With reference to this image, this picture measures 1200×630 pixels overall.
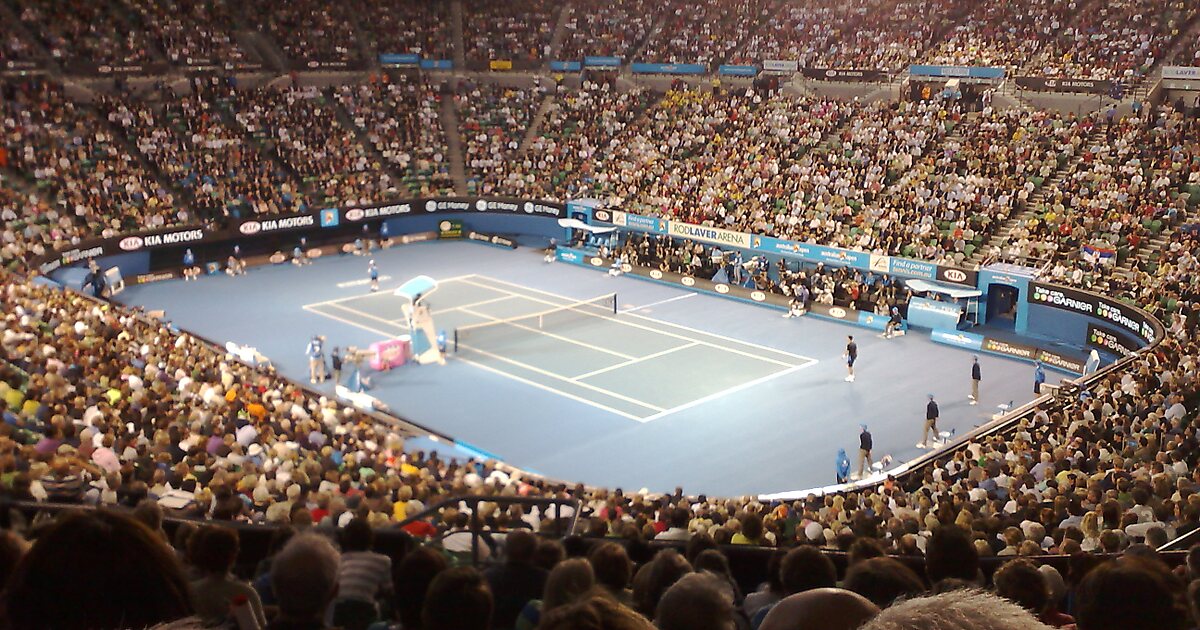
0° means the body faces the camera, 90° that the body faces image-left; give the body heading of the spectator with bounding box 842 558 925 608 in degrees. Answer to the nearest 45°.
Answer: approximately 180°

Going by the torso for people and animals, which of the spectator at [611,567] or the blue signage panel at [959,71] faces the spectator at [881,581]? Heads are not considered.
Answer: the blue signage panel

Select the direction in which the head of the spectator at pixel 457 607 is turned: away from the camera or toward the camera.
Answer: away from the camera

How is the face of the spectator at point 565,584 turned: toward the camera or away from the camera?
away from the camera

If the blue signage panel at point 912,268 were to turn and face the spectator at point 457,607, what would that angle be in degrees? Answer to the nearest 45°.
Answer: approximately 45° to its left

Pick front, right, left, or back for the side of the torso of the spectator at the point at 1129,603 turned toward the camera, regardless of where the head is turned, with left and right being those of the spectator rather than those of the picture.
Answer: back

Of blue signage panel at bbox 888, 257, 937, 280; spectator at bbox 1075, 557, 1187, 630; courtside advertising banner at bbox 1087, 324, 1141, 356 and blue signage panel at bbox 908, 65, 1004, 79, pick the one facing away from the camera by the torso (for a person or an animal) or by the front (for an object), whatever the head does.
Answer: the spectator

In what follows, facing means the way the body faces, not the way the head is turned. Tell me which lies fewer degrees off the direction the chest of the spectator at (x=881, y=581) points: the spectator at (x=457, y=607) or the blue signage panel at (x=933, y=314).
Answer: the blue signage panel

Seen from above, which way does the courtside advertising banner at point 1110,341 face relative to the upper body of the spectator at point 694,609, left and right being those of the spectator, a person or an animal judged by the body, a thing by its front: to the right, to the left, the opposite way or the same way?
to the left

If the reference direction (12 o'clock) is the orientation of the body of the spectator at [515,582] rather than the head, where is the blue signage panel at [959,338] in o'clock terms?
The blue signage panel is roughly at 1 o'clock from the spectator.

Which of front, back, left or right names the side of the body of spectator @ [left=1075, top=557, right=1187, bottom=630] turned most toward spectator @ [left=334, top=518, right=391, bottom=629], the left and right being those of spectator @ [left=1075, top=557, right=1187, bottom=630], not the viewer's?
left

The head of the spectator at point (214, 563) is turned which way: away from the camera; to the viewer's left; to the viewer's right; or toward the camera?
away from the camera

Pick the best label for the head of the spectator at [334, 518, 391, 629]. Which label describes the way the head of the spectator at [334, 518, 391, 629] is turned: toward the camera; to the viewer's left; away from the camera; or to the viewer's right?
away from the camera
